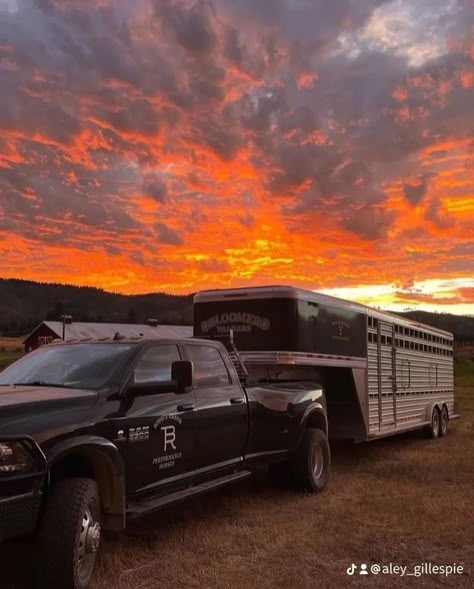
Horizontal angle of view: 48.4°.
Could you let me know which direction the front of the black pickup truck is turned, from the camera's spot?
facing the viewer and to the left of the viewer
